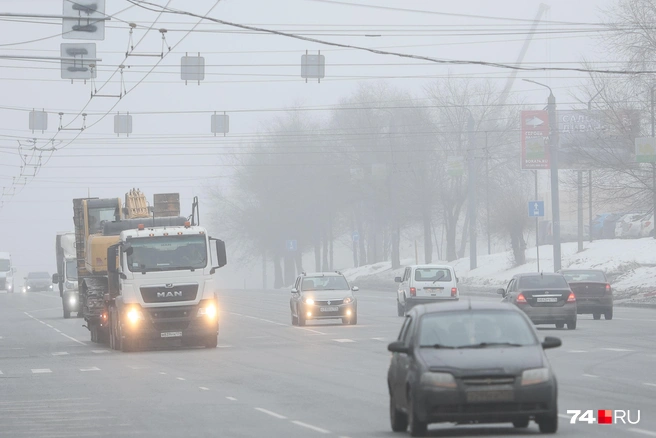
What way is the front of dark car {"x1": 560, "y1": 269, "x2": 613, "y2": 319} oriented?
away from the camera

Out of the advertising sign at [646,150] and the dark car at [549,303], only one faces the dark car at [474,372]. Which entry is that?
the advertising sign

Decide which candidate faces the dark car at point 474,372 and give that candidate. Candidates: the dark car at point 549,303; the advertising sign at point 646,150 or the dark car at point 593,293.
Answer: the advertising sign

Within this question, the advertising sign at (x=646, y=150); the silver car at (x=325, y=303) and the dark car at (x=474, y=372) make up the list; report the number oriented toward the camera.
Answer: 3

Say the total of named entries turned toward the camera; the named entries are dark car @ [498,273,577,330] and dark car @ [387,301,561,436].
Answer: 1

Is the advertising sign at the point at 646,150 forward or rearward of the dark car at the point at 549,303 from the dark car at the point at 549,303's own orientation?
forward

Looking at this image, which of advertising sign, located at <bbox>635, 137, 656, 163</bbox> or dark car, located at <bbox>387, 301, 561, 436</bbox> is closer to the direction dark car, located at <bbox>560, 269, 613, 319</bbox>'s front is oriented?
the advertising sign

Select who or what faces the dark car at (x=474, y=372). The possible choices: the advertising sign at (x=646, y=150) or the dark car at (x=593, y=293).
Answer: the advertising sign

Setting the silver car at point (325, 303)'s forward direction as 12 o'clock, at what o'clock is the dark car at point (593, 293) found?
The dark car is roughly at 9 o'clock from the silver car.

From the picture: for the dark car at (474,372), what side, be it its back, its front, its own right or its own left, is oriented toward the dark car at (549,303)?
back

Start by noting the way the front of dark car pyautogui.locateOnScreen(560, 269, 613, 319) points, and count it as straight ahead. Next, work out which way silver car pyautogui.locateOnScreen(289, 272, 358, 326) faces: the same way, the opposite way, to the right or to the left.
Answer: the opposite way

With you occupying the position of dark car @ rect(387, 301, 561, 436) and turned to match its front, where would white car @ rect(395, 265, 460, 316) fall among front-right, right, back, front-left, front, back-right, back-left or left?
back

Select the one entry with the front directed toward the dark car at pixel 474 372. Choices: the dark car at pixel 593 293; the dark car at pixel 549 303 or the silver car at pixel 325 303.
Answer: the silver car

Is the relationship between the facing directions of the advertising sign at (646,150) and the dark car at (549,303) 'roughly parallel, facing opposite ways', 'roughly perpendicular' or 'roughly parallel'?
roughly parallel, facing opposite ways

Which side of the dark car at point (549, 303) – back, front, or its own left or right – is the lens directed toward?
back

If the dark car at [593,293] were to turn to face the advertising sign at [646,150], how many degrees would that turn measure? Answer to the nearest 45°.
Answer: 0° — it already faces it

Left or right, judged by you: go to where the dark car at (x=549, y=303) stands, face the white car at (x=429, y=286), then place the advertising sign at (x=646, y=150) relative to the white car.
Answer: right

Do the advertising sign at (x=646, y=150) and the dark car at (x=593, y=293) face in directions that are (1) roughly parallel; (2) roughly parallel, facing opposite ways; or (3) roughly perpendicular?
roughly parallel, facing opposite ways

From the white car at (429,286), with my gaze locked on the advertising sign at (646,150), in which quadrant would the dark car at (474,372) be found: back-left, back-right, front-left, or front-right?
back-right

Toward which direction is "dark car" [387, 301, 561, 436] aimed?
toward the camera

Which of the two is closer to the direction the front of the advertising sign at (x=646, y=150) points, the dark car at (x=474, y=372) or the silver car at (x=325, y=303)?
the dark car

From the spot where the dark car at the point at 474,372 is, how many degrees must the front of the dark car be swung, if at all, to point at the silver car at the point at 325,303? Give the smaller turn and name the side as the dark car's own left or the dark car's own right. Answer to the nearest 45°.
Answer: approximately 180°

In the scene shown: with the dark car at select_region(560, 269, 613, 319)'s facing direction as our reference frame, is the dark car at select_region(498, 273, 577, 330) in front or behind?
behind

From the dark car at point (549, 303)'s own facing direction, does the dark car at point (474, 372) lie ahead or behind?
behind
